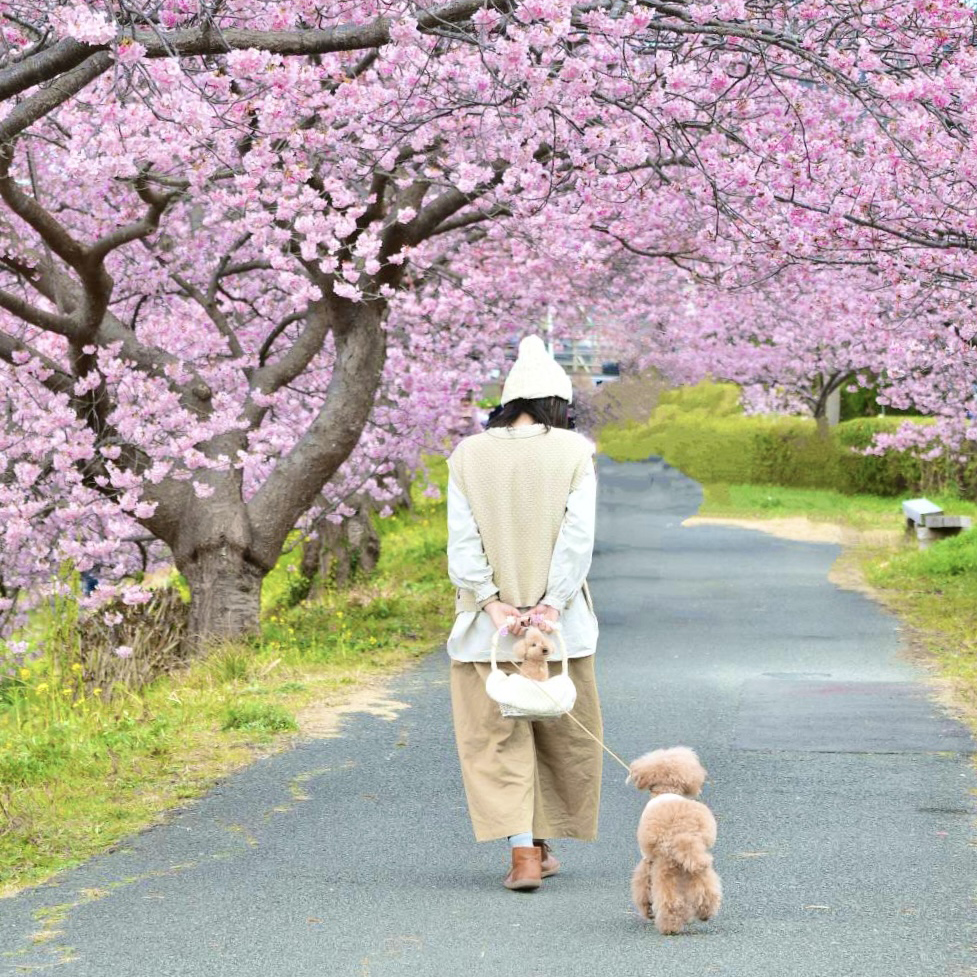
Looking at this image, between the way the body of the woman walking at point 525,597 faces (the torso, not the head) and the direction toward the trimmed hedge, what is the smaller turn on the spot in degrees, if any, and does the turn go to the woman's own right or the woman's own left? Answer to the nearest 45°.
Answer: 0° — they already face it

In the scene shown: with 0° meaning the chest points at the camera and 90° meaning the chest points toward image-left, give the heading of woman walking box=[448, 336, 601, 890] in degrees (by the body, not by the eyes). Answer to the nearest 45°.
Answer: approximately 180°

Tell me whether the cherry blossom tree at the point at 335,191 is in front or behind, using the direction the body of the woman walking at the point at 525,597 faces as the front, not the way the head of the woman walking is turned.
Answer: in front
